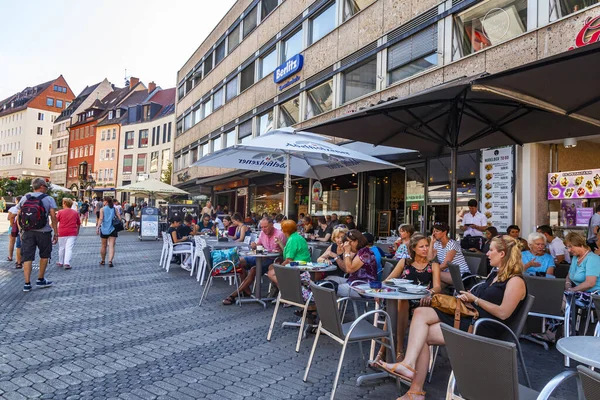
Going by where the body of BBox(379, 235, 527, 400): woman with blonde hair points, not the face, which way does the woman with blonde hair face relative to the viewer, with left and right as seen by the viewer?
facing to the left of the viewer

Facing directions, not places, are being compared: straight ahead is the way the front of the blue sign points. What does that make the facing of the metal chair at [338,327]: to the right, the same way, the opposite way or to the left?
the opposite way

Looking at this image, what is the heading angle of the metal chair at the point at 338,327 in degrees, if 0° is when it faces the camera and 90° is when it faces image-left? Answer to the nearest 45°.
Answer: approximately 225°

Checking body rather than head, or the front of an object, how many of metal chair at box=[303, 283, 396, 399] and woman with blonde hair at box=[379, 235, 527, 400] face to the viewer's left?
1

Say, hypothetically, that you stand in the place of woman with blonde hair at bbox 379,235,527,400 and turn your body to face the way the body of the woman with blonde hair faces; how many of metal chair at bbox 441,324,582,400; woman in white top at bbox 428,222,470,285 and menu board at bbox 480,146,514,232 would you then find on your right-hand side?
2

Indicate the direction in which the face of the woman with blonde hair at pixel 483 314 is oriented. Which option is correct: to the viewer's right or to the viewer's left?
to the viewer's left

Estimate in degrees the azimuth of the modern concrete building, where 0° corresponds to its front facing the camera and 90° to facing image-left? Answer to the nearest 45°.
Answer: approximately 45°

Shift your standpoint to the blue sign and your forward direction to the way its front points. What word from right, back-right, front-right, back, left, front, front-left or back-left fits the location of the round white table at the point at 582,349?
front-left

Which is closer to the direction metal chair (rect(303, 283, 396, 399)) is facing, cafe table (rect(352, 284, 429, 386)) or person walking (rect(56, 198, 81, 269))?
the cafe table

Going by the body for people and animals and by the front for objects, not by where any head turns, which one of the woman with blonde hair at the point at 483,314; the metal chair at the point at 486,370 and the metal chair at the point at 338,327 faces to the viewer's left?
the woman with blonde hair

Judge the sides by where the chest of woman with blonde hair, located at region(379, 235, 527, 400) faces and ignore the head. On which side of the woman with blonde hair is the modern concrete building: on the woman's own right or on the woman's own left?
on the woman's own right

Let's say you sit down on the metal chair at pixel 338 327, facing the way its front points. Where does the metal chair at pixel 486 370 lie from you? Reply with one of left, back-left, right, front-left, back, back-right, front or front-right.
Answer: right

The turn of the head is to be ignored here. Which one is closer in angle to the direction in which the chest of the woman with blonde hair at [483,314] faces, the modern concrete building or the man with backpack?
the man with backpack

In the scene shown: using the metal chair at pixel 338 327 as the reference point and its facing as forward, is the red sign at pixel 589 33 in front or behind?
in front

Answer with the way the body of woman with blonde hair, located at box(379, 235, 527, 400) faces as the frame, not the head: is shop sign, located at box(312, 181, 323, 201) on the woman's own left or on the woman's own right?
on the woman's own right
